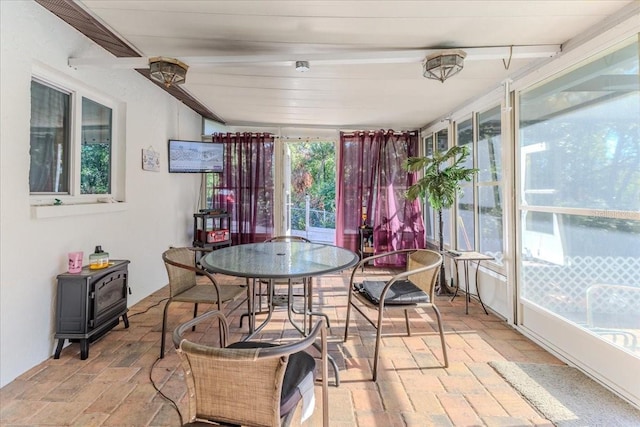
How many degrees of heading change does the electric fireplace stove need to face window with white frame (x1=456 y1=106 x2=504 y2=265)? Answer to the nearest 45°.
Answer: approximately 45° to its left

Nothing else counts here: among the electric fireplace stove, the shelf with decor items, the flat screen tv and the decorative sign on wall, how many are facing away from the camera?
0

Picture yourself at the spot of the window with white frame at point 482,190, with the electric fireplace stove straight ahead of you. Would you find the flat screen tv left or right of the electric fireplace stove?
right

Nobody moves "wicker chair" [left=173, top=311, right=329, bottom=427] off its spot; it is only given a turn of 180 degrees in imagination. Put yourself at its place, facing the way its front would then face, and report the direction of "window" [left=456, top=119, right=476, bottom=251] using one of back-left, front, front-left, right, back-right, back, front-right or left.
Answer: back

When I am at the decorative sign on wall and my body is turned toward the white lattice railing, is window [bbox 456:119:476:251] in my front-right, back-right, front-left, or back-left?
front-left

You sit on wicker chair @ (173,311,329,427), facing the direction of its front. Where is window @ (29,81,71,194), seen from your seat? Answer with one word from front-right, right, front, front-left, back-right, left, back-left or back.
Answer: left

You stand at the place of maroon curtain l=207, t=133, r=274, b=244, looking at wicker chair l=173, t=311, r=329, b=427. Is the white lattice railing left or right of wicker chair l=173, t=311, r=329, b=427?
left

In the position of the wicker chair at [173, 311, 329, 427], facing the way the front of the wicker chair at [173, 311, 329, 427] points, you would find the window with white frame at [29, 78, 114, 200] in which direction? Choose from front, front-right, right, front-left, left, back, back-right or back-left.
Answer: left

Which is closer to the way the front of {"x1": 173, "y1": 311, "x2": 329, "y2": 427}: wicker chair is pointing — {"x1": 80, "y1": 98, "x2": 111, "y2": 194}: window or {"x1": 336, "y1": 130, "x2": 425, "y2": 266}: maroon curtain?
the maroon curtain

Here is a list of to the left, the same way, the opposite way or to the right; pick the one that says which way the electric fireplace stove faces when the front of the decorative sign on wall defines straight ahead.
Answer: the same way

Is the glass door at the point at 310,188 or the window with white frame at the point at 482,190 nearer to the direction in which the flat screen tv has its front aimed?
the window with white frame

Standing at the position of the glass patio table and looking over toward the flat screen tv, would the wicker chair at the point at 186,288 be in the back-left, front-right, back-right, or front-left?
front-left

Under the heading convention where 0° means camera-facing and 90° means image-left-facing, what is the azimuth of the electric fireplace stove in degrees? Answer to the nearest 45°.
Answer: approximately 315°

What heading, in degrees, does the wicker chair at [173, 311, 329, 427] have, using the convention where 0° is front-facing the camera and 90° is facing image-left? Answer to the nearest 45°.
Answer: approximately 225°

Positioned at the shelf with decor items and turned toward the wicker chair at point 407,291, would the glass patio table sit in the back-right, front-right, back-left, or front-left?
front-right

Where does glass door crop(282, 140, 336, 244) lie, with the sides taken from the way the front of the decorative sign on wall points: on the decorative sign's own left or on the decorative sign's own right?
on the decorative sign's own left

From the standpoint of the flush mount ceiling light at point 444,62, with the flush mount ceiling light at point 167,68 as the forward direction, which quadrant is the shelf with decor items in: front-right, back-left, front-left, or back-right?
front-right
